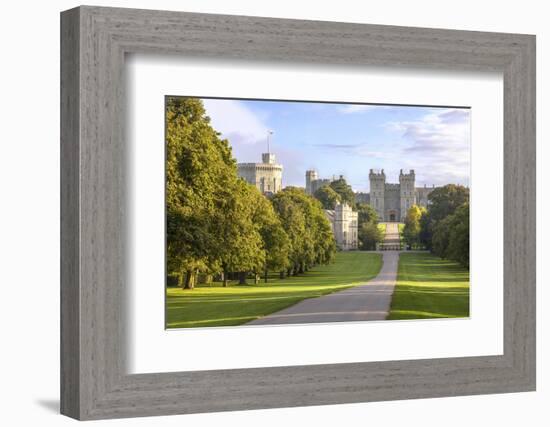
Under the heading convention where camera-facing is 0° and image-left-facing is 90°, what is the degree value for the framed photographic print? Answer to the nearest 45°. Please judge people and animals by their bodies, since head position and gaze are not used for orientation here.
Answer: approximately 315°
